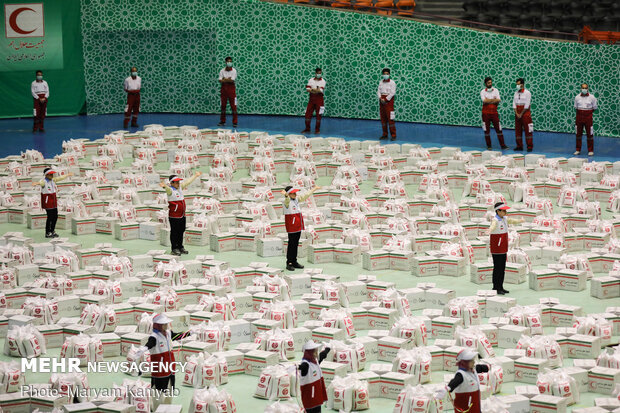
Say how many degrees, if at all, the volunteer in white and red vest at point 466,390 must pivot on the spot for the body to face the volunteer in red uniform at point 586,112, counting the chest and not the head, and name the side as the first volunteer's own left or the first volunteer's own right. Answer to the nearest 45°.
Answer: approximately 135° to the first volunteer's own left

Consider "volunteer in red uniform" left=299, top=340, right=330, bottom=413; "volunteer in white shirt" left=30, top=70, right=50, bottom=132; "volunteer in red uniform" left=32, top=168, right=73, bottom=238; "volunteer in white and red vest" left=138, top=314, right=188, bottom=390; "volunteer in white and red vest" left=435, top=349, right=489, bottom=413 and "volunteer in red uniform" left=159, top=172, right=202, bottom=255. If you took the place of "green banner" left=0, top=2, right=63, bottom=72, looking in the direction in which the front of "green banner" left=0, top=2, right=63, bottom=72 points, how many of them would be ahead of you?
6

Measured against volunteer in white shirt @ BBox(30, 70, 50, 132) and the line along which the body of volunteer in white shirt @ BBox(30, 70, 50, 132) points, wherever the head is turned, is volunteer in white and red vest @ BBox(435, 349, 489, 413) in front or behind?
in front

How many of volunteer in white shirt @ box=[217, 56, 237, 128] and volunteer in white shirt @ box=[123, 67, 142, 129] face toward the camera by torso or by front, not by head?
2

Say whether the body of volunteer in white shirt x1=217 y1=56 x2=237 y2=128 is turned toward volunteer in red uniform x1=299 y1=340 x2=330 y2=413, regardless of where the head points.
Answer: yes

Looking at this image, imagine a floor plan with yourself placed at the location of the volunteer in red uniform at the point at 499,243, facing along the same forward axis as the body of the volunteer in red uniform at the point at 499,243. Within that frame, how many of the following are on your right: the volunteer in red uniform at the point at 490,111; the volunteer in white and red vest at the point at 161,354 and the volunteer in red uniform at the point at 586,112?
1

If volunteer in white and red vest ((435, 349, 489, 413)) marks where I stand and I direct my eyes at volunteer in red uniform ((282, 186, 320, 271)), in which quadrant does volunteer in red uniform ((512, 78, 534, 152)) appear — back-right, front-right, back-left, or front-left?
front-right

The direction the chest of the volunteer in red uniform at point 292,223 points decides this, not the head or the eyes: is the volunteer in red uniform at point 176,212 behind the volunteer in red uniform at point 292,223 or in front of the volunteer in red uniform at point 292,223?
behind

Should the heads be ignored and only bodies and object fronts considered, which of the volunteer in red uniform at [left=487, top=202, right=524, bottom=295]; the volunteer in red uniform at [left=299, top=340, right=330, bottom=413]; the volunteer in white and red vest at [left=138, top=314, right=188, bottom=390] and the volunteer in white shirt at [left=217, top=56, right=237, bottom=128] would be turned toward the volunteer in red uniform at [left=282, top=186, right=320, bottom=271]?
the volunteer in white shirt at [left=217, top=56, right=237, bottom=128]

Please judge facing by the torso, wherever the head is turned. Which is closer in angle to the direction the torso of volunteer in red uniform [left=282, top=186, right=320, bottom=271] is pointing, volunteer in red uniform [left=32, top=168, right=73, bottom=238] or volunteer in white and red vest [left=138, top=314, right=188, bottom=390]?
the volunteer in white and red vest

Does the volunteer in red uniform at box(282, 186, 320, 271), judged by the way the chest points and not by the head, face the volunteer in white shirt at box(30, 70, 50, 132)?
no

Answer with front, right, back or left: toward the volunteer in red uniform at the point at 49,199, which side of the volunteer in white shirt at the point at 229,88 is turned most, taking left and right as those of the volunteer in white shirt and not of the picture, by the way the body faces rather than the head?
front

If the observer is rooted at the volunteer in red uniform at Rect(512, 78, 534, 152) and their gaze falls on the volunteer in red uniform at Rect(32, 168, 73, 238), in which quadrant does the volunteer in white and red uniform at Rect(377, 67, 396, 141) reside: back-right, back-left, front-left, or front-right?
front-right

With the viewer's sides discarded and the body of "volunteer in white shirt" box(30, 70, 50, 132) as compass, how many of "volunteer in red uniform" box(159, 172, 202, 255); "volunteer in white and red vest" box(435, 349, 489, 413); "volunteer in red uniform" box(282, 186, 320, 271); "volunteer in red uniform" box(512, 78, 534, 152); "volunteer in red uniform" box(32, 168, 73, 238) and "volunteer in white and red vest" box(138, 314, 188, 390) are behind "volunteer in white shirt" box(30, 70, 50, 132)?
0

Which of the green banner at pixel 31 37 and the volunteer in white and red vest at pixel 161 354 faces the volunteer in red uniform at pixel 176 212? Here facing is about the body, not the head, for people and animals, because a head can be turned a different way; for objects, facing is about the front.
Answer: the green banner

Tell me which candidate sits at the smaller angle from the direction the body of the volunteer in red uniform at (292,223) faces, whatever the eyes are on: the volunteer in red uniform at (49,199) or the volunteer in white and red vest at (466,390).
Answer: the volunteer in white and red vest

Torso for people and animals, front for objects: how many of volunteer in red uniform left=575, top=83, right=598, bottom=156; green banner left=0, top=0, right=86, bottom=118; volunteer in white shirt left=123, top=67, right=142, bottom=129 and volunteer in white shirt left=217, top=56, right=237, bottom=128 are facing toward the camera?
4

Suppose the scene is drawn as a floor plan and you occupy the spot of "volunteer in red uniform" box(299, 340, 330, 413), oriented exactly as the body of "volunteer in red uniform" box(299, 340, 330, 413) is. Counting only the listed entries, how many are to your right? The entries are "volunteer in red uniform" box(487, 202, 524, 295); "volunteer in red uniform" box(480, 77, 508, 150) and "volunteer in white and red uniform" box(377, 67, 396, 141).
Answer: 0
